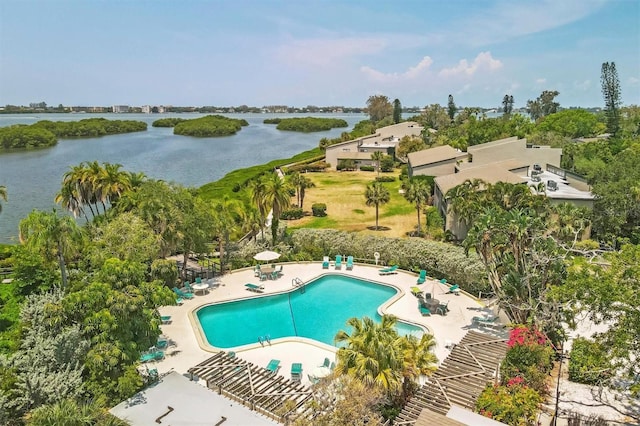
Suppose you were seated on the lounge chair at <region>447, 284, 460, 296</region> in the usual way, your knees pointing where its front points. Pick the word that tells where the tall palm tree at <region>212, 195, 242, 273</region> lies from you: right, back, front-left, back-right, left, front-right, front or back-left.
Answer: front-right

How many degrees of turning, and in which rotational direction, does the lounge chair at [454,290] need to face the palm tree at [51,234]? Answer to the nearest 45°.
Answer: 0° — it already faces it

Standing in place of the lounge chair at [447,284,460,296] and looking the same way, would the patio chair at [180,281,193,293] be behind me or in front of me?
in front

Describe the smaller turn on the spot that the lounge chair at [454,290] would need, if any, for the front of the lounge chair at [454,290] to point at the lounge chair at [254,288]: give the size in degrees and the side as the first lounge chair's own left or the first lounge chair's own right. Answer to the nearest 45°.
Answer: approximately 45° to the first lounge chair's own right

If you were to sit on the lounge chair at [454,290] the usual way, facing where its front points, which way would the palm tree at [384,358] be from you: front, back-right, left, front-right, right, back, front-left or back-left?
front-left

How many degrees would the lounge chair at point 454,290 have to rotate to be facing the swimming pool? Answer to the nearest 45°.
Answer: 0° — it already faces it

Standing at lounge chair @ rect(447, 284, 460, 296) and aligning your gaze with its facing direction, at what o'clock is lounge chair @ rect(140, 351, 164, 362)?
lounge chair @ rect(140, 351, 164, 362) is roughly at 12 o'clock from lounge chair @ rect(447, 284, 460, 296).

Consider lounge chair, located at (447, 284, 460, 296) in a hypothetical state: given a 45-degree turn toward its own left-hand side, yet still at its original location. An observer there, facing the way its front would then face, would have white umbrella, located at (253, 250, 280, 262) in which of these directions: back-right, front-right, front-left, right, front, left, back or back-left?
right

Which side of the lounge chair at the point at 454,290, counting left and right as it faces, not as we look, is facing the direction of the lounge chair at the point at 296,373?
front

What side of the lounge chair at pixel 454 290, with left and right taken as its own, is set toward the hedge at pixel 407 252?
right

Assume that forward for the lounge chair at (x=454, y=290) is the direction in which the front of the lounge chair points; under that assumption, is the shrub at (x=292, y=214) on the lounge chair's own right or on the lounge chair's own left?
on the lounge chair's own right

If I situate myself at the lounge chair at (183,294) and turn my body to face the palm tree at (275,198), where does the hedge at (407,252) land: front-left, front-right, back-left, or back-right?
front-right

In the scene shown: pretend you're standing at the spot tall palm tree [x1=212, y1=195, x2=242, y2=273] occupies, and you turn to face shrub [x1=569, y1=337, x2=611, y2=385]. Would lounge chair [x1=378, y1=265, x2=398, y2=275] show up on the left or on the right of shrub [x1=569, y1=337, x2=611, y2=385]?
left

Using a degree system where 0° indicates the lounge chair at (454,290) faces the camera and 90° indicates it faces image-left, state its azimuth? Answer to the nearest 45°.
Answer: approximately 45°
